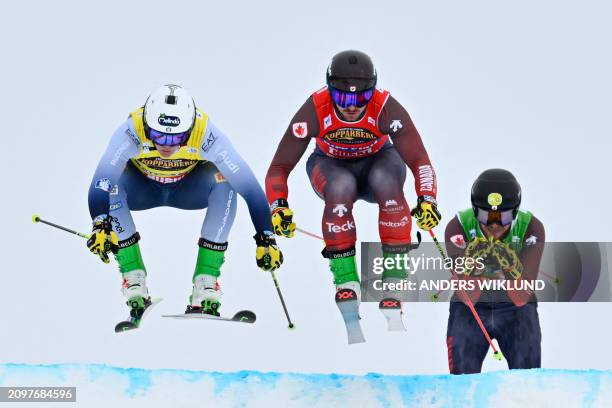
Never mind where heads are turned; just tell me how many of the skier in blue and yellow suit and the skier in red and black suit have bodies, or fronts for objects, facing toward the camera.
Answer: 2

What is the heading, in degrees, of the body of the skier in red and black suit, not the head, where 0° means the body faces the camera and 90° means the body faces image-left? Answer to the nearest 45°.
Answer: approximately 0°

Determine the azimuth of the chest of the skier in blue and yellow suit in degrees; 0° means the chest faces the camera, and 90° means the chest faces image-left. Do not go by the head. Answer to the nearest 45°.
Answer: approximately 0°

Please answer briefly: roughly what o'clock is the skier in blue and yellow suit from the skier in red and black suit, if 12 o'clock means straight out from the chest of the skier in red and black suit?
The skier in blue and yellow suit is roughly at 3 o'clock from the skier in red and black suit.

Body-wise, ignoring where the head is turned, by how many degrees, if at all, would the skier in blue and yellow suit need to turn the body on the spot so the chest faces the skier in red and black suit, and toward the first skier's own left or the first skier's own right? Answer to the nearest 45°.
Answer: approximately 90° to the first skier's own left
